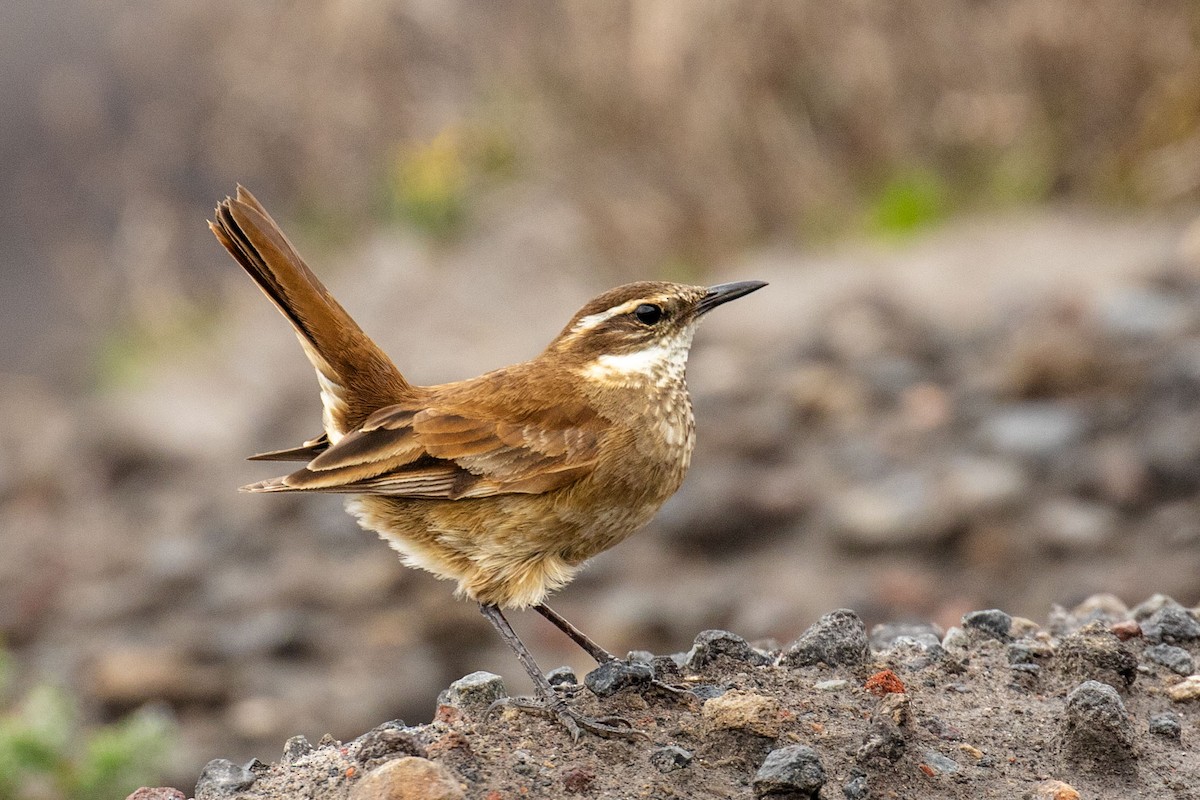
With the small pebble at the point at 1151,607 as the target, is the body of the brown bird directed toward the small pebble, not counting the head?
yes

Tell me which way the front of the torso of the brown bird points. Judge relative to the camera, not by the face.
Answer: to the viewer's right

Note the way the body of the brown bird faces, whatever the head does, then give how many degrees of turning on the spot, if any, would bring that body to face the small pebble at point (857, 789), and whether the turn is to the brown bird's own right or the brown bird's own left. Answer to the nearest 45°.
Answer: approximately 45° to the brown bird's own right

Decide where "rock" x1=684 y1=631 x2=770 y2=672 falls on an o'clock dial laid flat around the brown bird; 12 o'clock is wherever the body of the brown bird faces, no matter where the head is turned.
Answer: The rock is roughly at 12 o'clock from the brown bird.

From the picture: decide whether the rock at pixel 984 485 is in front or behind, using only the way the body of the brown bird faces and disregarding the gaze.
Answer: in front

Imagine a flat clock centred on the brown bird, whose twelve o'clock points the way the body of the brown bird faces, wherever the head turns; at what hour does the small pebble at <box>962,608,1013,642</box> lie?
The small pebble is roughly at 12 o'clock from the brown bird.

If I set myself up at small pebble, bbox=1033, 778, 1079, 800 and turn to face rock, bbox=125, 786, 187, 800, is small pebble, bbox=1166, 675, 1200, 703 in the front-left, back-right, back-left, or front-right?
back-right

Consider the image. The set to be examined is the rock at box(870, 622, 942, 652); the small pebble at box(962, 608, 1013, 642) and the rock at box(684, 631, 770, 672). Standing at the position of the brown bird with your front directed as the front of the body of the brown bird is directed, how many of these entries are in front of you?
3

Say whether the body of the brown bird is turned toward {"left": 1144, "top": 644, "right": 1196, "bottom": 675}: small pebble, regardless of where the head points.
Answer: yes
